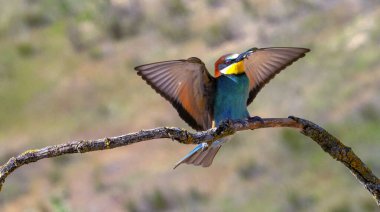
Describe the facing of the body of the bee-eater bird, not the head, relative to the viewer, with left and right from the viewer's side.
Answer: facing the viewer and to the right of the viewer
